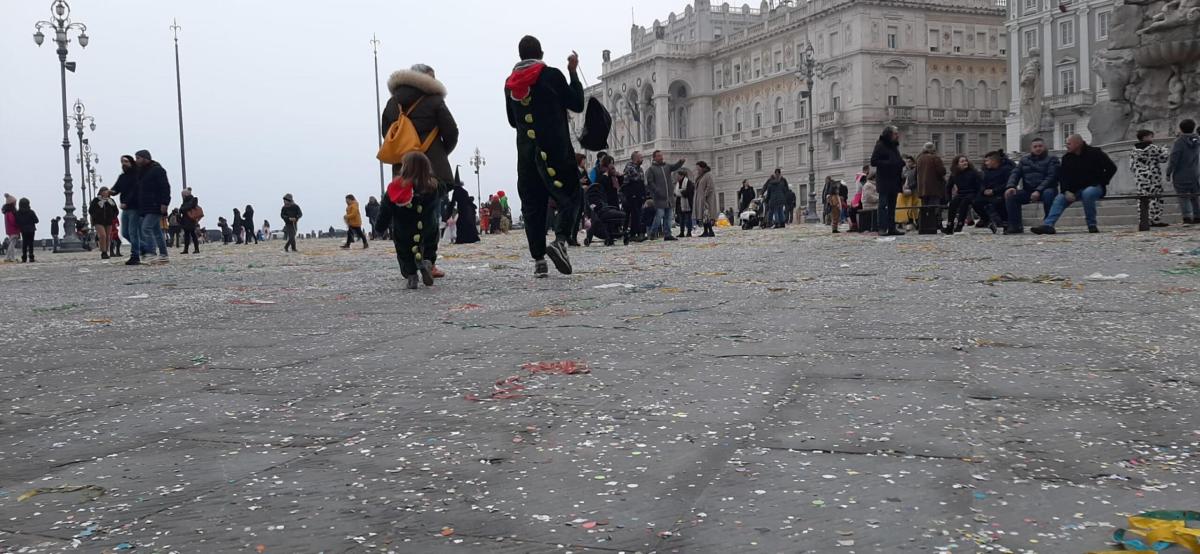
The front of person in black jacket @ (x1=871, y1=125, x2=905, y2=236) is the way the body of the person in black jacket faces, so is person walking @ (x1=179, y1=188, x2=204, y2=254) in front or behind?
behind

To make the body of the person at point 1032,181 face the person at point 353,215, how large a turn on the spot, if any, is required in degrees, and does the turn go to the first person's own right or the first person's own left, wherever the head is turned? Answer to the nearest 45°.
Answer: approximately 45° to the first person's own right

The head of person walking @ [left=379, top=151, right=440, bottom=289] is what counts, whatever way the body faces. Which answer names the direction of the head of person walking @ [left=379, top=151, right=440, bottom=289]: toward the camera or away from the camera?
away from the camera

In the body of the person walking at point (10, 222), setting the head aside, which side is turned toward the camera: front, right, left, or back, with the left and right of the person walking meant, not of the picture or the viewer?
back

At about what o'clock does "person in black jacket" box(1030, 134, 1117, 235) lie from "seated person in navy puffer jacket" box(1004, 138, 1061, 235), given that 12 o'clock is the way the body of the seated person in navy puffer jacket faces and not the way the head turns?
The person in black jacket is roughly at 9 o'clock from the seated person in navy puffer jacket.

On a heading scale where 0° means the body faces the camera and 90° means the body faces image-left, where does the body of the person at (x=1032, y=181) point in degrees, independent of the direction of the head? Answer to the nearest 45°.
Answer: approximately 45°

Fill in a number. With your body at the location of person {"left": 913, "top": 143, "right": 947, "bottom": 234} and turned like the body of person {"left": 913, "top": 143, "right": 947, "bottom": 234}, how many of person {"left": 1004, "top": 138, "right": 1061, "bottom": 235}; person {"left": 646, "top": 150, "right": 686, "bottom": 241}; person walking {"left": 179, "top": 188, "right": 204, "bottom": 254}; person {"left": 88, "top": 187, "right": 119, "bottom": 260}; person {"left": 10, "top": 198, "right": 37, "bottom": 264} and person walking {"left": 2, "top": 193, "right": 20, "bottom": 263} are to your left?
5
